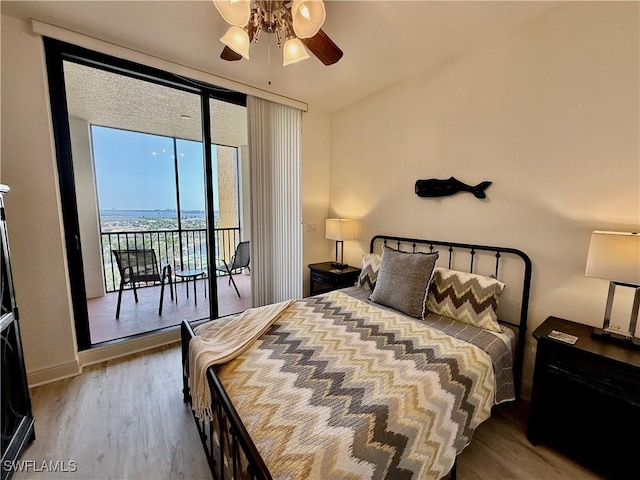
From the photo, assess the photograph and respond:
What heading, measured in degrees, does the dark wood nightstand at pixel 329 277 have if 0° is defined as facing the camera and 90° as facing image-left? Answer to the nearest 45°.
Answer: approximately 45°

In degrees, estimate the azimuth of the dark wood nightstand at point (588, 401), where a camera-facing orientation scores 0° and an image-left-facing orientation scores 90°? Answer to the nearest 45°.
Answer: approximately 45°

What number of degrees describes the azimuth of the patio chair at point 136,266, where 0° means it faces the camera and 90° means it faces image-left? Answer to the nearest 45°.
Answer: approximately 225°

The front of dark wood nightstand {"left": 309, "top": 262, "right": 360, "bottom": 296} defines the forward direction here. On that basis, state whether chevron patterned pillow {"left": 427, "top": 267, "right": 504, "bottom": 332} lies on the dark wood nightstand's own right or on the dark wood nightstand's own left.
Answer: on the dark wood nightstand's own left

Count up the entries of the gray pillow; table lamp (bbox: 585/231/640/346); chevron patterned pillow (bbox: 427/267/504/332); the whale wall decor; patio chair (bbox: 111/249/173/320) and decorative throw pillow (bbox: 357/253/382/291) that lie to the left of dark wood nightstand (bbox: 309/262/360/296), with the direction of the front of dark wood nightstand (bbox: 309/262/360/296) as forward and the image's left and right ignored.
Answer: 5

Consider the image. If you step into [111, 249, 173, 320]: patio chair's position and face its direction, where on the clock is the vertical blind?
The vertical blind is roughly at 3 o'clock from the patio chair.
